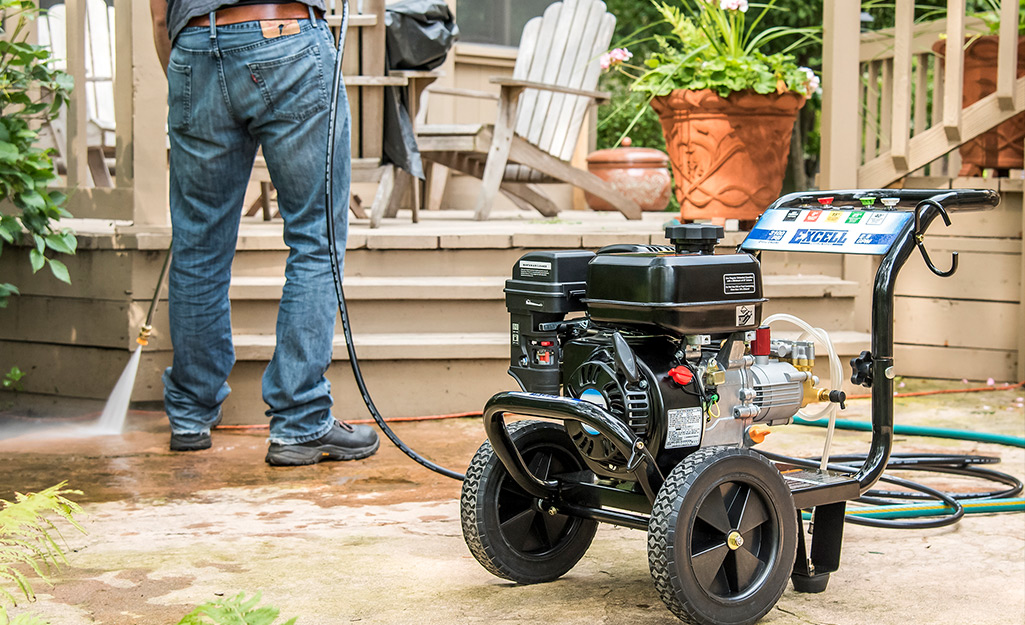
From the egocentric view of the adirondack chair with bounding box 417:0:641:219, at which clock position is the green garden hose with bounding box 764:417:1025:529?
The green garden hose is roughly at 10 o'clock from the adirondack chair.

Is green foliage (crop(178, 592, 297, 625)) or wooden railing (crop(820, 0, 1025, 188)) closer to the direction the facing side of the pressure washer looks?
the green foliage

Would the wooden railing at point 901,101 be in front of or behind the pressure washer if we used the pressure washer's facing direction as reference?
behind

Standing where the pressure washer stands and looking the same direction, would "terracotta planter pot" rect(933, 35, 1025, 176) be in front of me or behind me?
behind

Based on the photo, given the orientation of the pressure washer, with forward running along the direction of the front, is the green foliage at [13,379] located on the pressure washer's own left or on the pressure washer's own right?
on the pressure washer's own right

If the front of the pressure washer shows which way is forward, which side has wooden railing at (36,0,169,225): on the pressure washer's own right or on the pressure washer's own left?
on the pressure washer's own right

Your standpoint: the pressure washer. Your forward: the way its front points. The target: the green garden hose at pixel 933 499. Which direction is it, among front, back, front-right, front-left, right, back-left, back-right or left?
back

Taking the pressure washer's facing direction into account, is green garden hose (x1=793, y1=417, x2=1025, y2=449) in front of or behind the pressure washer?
behind

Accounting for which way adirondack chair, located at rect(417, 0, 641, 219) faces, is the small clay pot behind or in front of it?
behind

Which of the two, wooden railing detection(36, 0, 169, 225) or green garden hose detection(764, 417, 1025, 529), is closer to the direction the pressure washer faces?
the wooden railing

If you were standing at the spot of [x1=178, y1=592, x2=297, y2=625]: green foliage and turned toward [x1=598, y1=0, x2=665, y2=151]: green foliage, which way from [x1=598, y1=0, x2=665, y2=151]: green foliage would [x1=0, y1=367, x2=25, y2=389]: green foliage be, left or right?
left

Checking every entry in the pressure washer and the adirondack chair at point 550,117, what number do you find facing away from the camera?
0

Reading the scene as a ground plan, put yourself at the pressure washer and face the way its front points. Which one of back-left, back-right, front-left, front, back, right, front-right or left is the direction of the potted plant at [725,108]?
back-right

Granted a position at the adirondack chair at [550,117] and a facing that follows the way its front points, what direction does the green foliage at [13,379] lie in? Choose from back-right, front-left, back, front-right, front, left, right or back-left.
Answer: front
